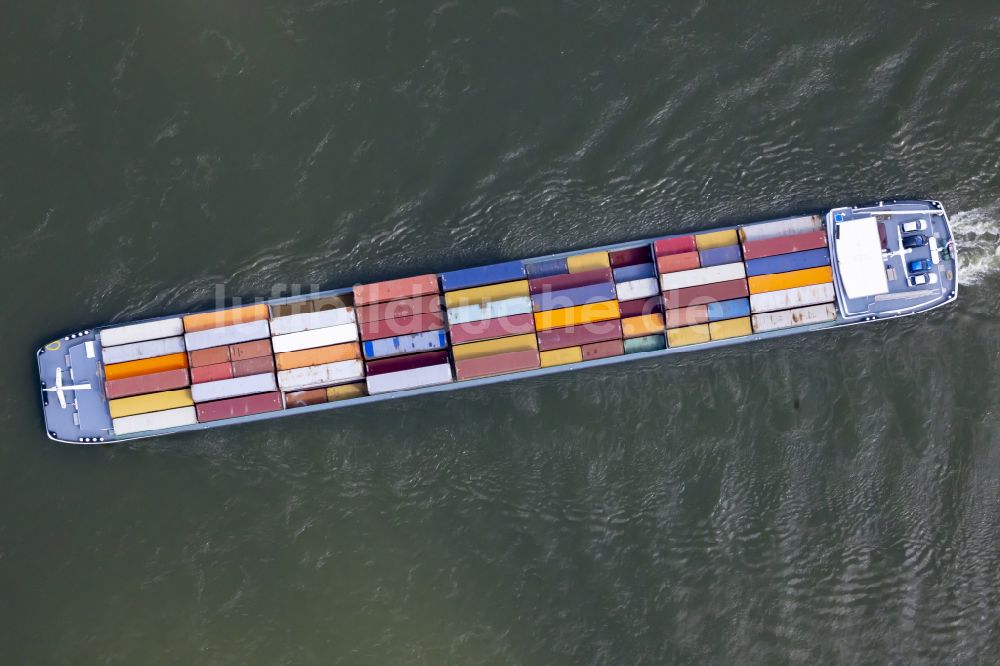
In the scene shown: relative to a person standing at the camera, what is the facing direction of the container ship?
facing to the left of the viewer

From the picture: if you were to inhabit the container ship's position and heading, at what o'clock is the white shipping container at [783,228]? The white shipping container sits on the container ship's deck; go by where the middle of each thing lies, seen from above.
The white shipping container is roughly at 6 o'clock from the container ship.

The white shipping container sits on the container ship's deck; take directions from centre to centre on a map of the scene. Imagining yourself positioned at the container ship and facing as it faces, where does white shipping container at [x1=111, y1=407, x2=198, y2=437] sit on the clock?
The white shipping container is roughly at 12 o'clock from the container ship.
